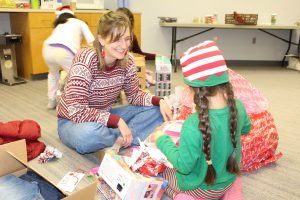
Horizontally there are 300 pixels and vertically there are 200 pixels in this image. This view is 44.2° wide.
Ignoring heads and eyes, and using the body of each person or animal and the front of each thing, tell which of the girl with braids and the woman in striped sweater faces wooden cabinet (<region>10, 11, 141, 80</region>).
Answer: the girl with braids

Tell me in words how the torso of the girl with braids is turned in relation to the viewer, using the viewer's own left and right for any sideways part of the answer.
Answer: facing away from the viewer and to the left of the viewer

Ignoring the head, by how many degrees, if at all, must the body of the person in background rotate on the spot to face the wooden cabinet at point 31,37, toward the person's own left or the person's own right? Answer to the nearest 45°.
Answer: approximately 45° to the person's own left

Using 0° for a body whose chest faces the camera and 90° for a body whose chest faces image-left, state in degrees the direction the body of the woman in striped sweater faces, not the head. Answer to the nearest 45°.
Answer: approximately 315°

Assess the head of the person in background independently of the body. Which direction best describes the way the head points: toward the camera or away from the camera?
away from the camera

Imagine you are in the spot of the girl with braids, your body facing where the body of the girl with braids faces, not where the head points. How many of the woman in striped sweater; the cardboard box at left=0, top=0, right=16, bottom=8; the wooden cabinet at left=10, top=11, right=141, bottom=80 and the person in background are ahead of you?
4

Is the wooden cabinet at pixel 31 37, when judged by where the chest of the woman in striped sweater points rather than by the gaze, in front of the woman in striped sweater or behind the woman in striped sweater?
behind

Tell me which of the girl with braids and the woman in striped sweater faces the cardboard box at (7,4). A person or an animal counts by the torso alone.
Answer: the girl with braids

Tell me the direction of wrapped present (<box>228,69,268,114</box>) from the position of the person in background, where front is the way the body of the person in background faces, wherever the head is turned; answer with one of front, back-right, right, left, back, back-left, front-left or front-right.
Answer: right
